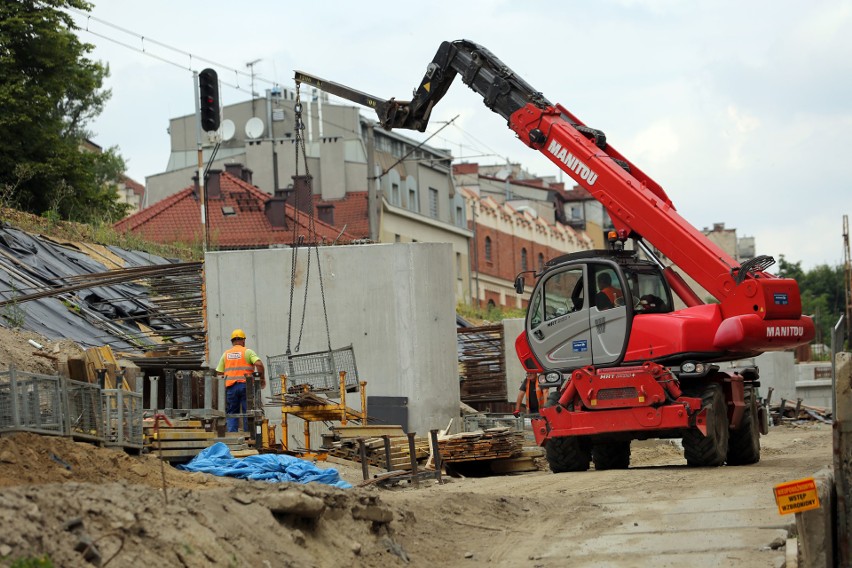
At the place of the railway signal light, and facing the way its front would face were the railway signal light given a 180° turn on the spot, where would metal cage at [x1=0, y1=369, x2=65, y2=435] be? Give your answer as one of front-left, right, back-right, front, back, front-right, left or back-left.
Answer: back

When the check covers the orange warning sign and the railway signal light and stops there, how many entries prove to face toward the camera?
2

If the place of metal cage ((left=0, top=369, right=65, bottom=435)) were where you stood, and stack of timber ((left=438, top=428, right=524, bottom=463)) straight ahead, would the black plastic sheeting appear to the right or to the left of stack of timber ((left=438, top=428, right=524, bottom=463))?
left

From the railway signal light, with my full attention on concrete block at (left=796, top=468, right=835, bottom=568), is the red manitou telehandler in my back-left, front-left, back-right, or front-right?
front-left

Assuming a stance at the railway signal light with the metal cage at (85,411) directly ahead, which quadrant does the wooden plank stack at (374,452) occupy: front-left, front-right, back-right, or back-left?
front-left

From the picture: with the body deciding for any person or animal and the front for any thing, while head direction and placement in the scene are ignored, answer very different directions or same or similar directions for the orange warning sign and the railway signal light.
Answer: same or similar directions

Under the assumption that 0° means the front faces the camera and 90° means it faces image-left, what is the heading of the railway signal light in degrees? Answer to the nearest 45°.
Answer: approximately 0°

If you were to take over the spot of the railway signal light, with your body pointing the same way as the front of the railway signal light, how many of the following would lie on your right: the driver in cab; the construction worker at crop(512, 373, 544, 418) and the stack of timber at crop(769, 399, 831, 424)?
0

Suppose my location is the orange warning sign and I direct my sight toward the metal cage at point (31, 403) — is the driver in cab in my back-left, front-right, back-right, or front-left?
front-right

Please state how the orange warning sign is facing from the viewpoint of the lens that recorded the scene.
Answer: facing the viewer

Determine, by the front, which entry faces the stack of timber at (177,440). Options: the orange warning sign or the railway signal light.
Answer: the railway signal light

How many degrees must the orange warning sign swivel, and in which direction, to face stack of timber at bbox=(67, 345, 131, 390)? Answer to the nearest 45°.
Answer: approximately 135° to its right
